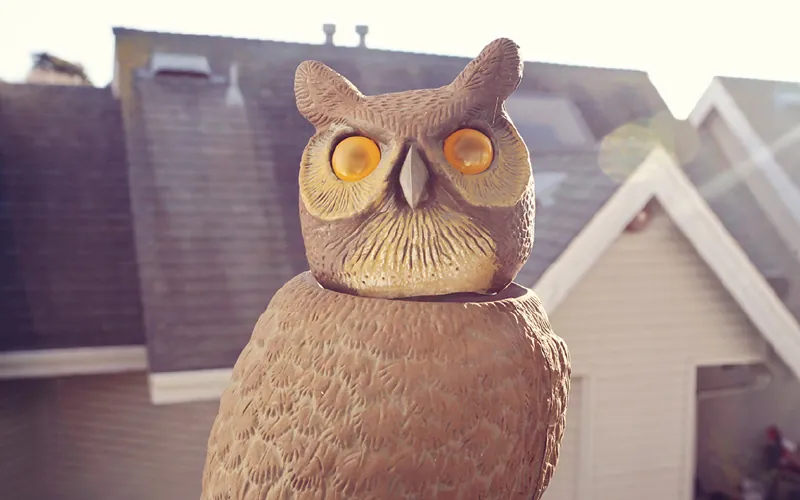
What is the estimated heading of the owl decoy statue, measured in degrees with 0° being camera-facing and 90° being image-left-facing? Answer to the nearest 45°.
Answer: approximately 0°
